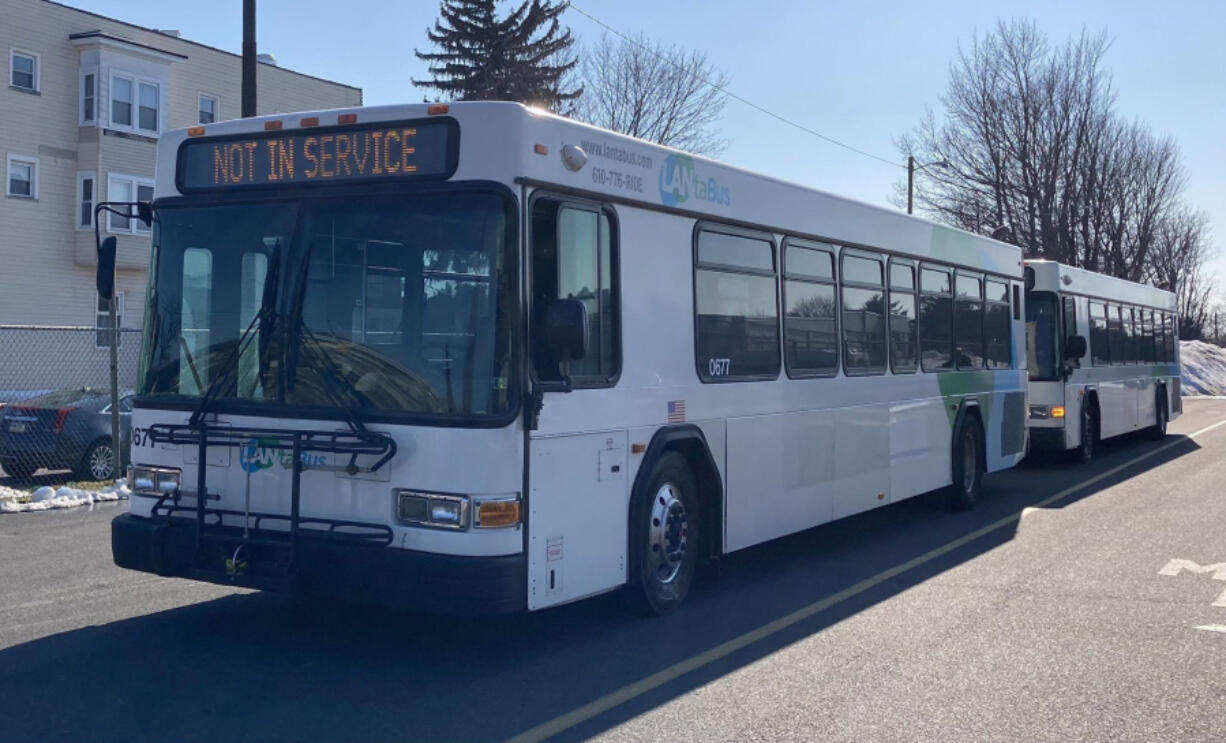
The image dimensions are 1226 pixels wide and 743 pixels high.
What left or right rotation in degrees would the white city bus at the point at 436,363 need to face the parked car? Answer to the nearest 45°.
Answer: approximately 90° to its right

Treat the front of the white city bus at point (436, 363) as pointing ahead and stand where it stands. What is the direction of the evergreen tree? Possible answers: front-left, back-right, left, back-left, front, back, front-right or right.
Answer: back-right

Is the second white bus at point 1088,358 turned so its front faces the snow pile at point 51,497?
yes

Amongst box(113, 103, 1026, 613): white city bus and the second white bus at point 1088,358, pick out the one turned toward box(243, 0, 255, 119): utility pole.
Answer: the second white bus

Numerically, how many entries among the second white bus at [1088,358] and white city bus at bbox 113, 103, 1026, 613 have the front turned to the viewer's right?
0

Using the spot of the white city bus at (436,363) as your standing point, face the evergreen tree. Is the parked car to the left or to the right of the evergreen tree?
left

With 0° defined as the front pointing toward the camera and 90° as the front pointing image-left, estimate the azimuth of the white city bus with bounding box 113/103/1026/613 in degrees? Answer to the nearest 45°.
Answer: approximately 45°

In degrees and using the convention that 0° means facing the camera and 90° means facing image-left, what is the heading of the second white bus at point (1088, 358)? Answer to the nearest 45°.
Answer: approximately 45°

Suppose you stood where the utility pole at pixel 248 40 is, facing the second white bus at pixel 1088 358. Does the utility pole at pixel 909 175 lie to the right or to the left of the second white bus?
left

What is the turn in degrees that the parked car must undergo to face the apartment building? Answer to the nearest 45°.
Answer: approximately 45° to its left

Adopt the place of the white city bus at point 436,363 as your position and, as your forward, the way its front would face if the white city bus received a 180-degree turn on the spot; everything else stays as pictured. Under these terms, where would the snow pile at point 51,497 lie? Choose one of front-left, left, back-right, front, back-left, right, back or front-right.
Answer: left

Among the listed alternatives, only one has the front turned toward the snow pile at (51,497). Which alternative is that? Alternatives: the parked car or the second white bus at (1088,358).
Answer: the second white bus
